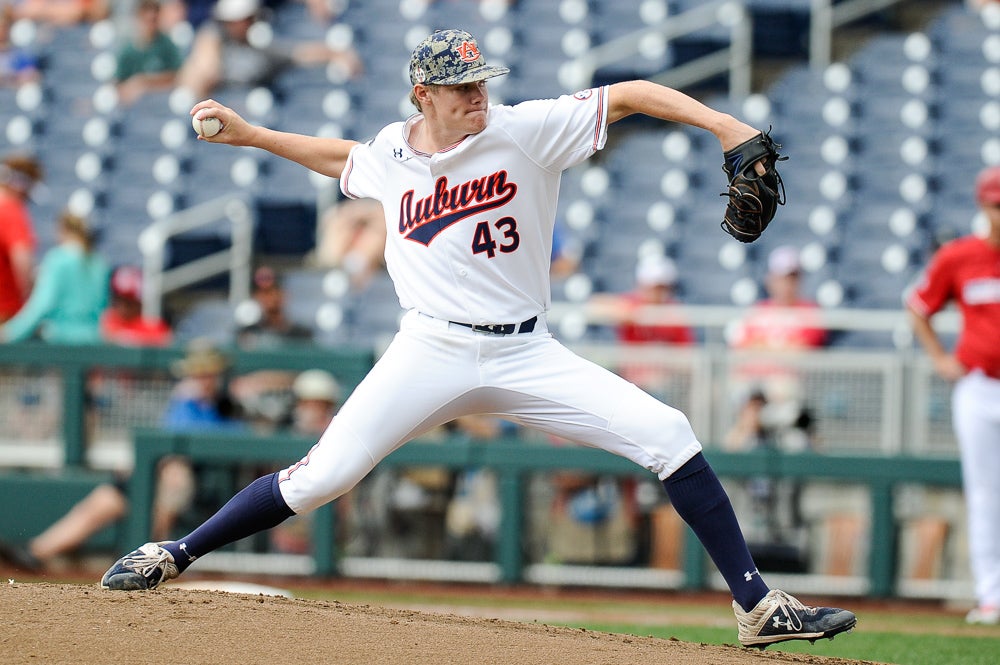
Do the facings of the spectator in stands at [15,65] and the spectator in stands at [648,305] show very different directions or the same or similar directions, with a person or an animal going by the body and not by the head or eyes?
same or similar directions

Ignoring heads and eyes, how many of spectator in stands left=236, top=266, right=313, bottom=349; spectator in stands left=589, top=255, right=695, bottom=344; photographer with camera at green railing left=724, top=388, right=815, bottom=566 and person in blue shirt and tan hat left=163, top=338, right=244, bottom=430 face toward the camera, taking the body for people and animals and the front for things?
4

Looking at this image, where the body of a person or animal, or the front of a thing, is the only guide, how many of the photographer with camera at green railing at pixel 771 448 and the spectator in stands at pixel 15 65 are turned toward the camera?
2

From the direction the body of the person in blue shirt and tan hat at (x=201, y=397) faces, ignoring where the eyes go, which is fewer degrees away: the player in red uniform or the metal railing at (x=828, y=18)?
the player in red uniform

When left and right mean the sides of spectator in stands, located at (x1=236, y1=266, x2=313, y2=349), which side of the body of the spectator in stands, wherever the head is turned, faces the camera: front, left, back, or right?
front

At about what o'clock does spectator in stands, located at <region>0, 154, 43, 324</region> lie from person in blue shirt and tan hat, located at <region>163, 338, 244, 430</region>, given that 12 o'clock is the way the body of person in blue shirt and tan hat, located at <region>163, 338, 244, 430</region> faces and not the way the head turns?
spectator in stands, located at <region>0, 154, 43, 324</region> is roughly at 4 o'clock from person in blue shirt and tan hat, located at <region>163, 338, 244, 430</region>.

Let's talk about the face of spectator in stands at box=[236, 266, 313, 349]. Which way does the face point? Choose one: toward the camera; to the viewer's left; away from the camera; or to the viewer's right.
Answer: toward the camera

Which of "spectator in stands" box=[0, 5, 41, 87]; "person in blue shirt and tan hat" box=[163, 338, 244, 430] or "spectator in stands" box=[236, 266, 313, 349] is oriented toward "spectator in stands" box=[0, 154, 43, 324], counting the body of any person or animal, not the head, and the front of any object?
"spectator in stands" box=[0, 5, 41, 87]

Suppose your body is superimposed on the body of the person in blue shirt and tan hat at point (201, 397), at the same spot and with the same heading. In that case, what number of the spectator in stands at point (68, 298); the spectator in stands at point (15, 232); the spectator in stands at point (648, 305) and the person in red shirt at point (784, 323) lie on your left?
2

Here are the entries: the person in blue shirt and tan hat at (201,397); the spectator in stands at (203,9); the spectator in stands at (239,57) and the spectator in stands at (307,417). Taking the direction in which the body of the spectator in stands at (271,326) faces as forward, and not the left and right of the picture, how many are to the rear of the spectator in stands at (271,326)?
2

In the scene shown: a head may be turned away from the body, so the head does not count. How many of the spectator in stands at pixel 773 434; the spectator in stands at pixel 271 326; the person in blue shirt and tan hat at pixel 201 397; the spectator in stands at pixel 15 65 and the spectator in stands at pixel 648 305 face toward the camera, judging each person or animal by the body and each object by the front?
5

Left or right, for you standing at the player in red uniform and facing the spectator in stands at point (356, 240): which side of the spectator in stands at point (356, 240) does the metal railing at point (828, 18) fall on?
right

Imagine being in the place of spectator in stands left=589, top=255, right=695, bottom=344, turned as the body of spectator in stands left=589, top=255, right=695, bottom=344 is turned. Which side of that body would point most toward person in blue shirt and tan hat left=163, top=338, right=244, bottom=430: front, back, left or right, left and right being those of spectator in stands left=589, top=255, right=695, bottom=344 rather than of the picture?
right

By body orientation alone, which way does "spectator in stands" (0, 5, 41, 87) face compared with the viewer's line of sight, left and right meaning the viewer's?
facing the viewer

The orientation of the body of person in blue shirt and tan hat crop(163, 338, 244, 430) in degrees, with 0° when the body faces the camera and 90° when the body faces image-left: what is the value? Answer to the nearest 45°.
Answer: approximately 0°
